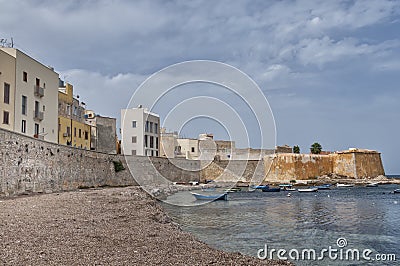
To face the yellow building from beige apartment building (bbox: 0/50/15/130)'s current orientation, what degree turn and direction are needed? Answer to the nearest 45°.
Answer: approximately 90° to its left

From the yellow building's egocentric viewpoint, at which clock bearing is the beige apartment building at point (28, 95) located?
The beige apartment building is roughly at 2 o'clock from the yellow building.

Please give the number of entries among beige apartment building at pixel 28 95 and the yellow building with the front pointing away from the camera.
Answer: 0

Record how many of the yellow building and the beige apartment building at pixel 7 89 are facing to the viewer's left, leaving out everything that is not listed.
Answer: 0

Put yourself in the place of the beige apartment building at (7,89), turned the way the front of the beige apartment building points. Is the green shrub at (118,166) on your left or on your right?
on your left

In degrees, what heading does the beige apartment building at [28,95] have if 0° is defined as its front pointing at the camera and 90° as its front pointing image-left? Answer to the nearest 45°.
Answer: approximately 315°

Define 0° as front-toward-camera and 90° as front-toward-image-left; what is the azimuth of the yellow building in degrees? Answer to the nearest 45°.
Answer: approximately 315°

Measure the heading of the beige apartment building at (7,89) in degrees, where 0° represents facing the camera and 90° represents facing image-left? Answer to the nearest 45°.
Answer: approximately 315°

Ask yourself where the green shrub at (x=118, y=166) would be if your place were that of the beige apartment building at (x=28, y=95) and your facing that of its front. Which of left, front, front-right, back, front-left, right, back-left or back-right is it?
left
